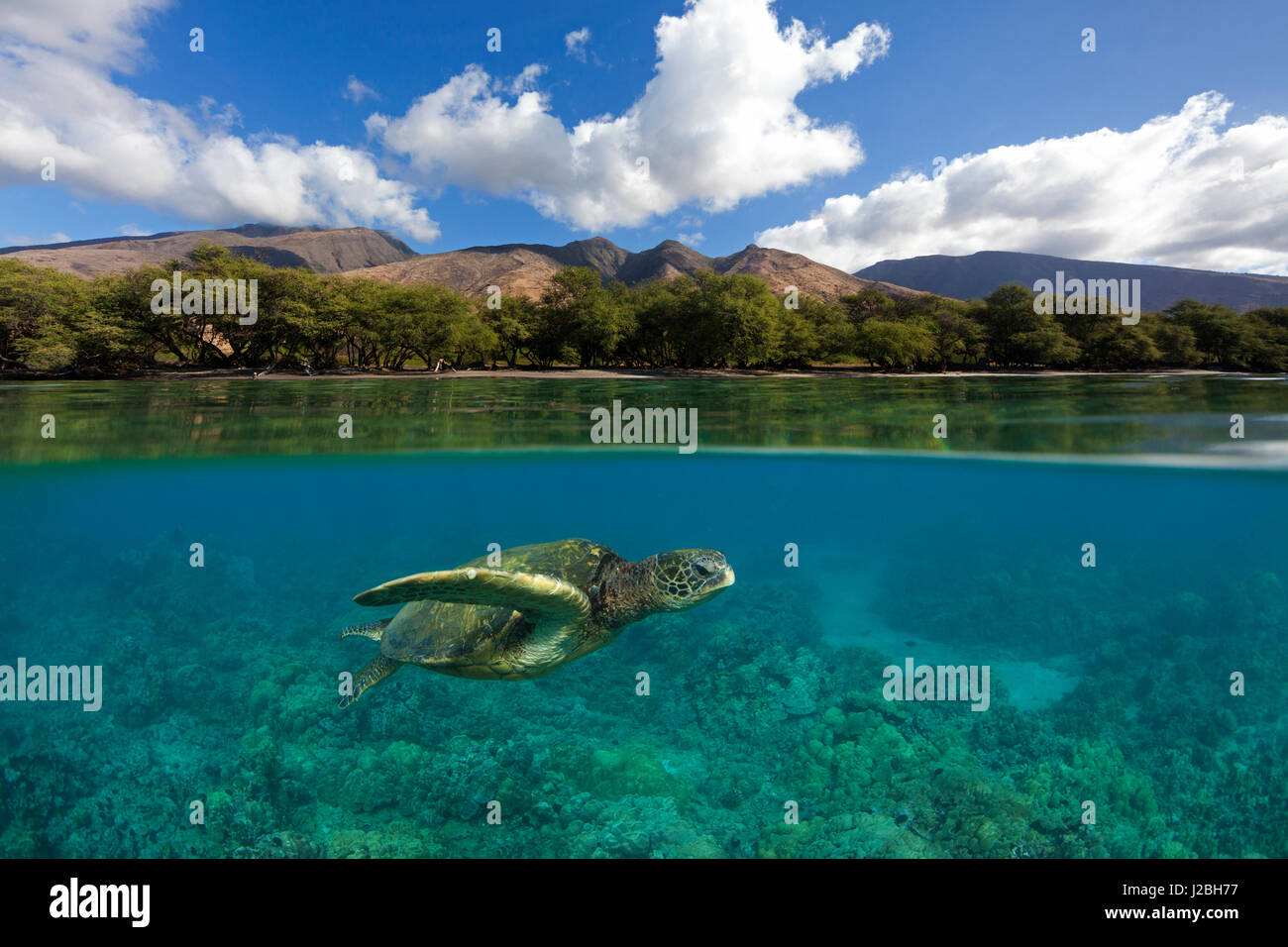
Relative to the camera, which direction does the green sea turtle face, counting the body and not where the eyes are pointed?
to the viewer's right
